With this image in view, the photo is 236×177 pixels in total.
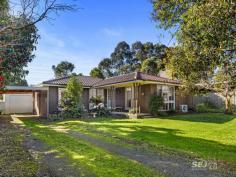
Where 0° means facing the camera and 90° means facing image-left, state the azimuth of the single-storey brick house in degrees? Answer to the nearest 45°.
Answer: approximately 45°

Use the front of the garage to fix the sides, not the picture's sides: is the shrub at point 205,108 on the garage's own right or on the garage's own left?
on the garage's own left

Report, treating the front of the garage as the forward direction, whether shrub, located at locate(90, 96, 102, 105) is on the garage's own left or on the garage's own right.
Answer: on the garage's own left

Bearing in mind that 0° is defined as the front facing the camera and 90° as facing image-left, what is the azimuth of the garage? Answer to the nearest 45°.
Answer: approximately 0°

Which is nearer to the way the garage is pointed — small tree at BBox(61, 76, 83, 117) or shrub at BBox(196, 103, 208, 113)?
the small tree

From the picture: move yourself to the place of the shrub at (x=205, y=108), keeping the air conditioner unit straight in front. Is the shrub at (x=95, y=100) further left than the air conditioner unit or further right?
right
